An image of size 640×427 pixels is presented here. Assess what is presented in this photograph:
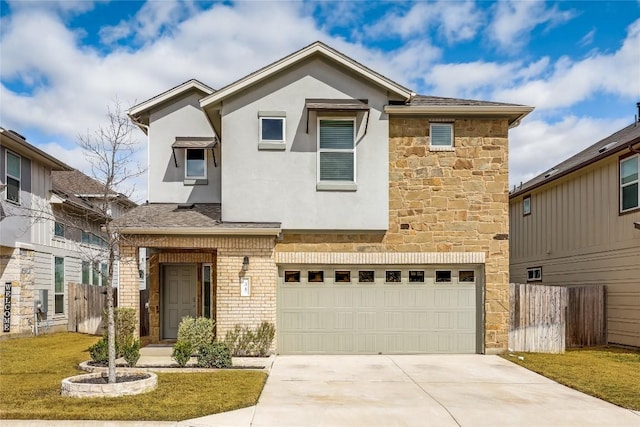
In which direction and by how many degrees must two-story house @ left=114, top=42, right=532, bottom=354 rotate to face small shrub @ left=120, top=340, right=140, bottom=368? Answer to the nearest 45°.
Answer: approximately 45° to its right

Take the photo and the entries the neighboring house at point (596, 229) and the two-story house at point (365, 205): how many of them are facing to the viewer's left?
0

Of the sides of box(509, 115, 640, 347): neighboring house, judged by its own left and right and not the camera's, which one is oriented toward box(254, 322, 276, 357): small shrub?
right

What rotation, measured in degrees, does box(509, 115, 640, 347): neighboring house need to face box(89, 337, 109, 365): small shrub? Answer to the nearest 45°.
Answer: approximately 90° to its right

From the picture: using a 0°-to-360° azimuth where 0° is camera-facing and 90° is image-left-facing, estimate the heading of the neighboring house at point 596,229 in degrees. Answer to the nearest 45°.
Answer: approximately 315°

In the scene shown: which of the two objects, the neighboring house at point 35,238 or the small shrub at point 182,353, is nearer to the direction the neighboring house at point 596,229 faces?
the small shrub

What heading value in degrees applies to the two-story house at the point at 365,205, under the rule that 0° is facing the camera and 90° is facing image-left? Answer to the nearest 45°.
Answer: approximately 0°
